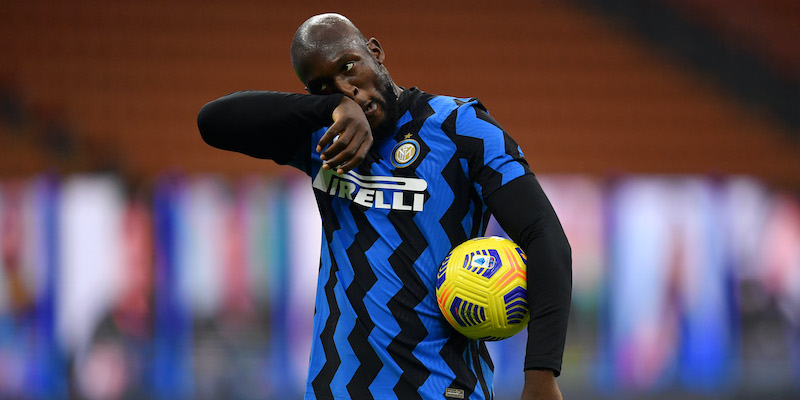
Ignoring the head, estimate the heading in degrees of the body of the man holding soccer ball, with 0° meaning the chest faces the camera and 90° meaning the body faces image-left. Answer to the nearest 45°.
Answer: approximately 45°
